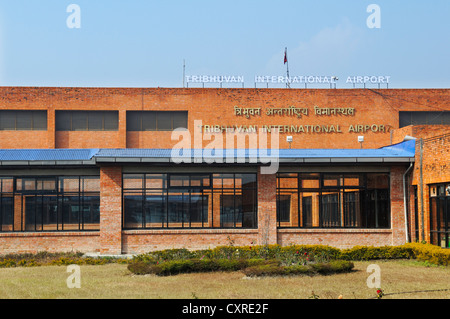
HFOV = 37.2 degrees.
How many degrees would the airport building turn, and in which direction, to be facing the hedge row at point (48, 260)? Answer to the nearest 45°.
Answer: approximately 45° to its right

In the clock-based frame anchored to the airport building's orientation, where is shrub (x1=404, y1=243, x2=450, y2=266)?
The shrub is roughly at 10 o'clock from the airport building.

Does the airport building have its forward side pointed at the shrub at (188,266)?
yes

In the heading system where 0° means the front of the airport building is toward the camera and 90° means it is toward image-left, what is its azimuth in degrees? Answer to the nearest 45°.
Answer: approximately 0°
